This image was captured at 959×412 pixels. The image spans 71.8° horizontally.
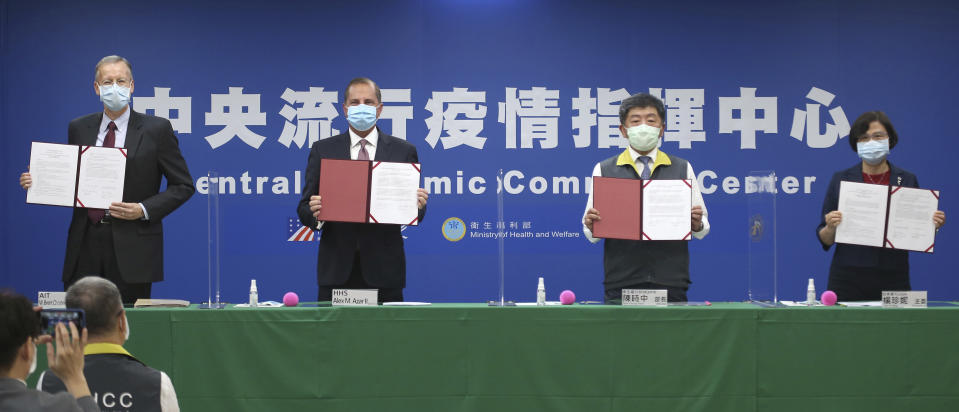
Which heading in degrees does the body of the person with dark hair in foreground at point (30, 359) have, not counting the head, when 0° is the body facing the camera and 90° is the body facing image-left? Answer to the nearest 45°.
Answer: approximately 225°

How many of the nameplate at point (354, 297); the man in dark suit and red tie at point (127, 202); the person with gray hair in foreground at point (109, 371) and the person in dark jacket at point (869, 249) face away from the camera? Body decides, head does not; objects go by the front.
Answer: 1

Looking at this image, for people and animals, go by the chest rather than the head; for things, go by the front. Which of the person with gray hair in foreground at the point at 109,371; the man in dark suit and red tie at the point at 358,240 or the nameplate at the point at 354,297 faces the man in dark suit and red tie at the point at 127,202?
the person with gray hair in foreground

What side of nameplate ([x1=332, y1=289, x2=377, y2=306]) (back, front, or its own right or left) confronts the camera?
front

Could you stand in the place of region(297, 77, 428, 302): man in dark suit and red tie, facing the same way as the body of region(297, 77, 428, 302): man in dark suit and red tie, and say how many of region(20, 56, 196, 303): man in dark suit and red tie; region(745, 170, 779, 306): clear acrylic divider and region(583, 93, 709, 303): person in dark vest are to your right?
1

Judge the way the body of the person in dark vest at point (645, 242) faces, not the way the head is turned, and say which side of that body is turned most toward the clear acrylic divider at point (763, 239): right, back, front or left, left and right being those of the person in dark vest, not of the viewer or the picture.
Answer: left

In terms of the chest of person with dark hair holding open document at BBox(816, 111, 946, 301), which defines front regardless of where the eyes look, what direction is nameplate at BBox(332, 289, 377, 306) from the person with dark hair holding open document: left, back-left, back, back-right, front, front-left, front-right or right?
front-right

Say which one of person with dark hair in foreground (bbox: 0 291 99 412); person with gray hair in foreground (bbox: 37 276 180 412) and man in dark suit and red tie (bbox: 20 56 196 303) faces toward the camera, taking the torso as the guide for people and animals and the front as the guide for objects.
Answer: the man in dark suit and red tie

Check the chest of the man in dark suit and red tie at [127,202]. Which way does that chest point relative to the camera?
toward the camera

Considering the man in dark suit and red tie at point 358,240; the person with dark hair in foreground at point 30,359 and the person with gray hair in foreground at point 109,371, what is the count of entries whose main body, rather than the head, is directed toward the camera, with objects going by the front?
1

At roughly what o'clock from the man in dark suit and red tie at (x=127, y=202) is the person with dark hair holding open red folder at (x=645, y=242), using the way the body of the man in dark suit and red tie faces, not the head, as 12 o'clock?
The person with dark hair holding open red folder is roughly at 10 o'clock from the man in dark suit and red tie.
